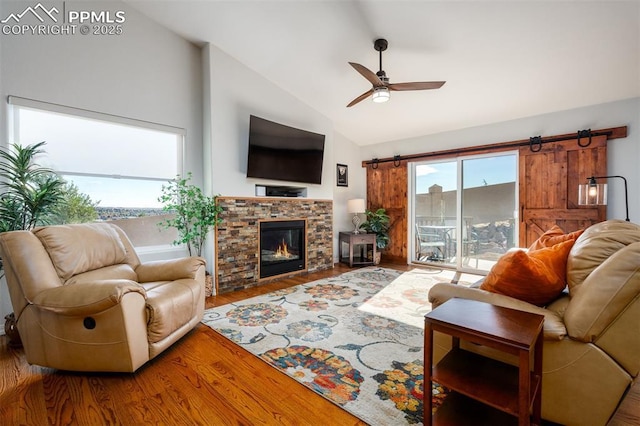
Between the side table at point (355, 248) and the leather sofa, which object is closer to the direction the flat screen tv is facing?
the leather sofa

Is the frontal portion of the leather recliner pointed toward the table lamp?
no

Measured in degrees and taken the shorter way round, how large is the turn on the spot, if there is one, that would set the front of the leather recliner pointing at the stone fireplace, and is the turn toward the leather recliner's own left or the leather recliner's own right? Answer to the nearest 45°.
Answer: approximately 90° to the leather recliner's own left

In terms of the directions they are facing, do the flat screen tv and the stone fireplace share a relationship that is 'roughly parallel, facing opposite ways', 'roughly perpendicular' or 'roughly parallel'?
roughly parallel

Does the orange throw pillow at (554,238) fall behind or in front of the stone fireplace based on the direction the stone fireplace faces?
in front

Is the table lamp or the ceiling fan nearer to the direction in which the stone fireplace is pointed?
the ceiling fan

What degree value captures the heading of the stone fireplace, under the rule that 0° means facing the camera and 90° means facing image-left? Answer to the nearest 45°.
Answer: approximately 315°

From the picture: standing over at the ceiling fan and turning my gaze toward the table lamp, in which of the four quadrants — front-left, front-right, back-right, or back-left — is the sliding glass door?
front-right

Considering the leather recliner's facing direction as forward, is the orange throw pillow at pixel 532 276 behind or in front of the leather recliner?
in front

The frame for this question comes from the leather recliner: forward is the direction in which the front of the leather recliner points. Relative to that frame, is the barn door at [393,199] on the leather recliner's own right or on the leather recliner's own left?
on the leather recliner's own left

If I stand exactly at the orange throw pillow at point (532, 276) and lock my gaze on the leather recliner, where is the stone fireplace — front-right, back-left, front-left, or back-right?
front-right

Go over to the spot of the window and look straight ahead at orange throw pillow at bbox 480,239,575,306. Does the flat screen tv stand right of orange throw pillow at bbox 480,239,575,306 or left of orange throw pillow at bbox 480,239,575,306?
left

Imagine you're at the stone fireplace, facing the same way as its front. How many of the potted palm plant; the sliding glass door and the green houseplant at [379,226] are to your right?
1

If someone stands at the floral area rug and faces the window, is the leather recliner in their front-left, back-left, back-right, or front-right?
front-left

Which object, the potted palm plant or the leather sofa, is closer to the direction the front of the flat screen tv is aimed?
the leather sofa

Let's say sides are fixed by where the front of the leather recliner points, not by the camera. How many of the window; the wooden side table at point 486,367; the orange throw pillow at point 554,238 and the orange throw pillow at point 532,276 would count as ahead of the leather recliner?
3

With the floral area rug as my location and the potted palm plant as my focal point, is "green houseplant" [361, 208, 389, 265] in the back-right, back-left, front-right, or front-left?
back-right

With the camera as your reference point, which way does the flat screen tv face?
facing the viewer and to the right of the viewer

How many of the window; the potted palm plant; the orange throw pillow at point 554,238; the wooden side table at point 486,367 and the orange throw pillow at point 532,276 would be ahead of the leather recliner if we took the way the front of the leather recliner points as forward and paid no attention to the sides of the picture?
3

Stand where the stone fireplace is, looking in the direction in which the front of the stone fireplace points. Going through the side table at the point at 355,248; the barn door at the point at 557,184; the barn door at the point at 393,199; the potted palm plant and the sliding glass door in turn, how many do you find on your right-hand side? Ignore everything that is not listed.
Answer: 1

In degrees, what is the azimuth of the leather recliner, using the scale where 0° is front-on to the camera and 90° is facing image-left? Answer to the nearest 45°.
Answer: approximately 315°

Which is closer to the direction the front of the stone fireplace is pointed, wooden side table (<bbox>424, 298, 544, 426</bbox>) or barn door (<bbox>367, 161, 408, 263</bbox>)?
the wooden side table
